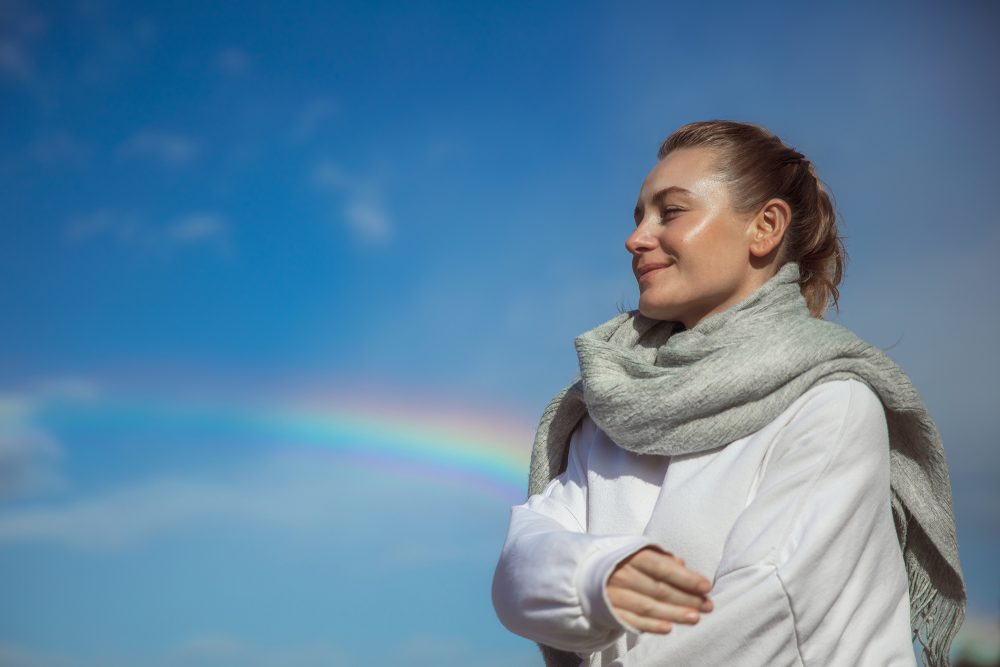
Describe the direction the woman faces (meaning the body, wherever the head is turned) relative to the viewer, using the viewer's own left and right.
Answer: facing the viewer and to the left of the viewer
